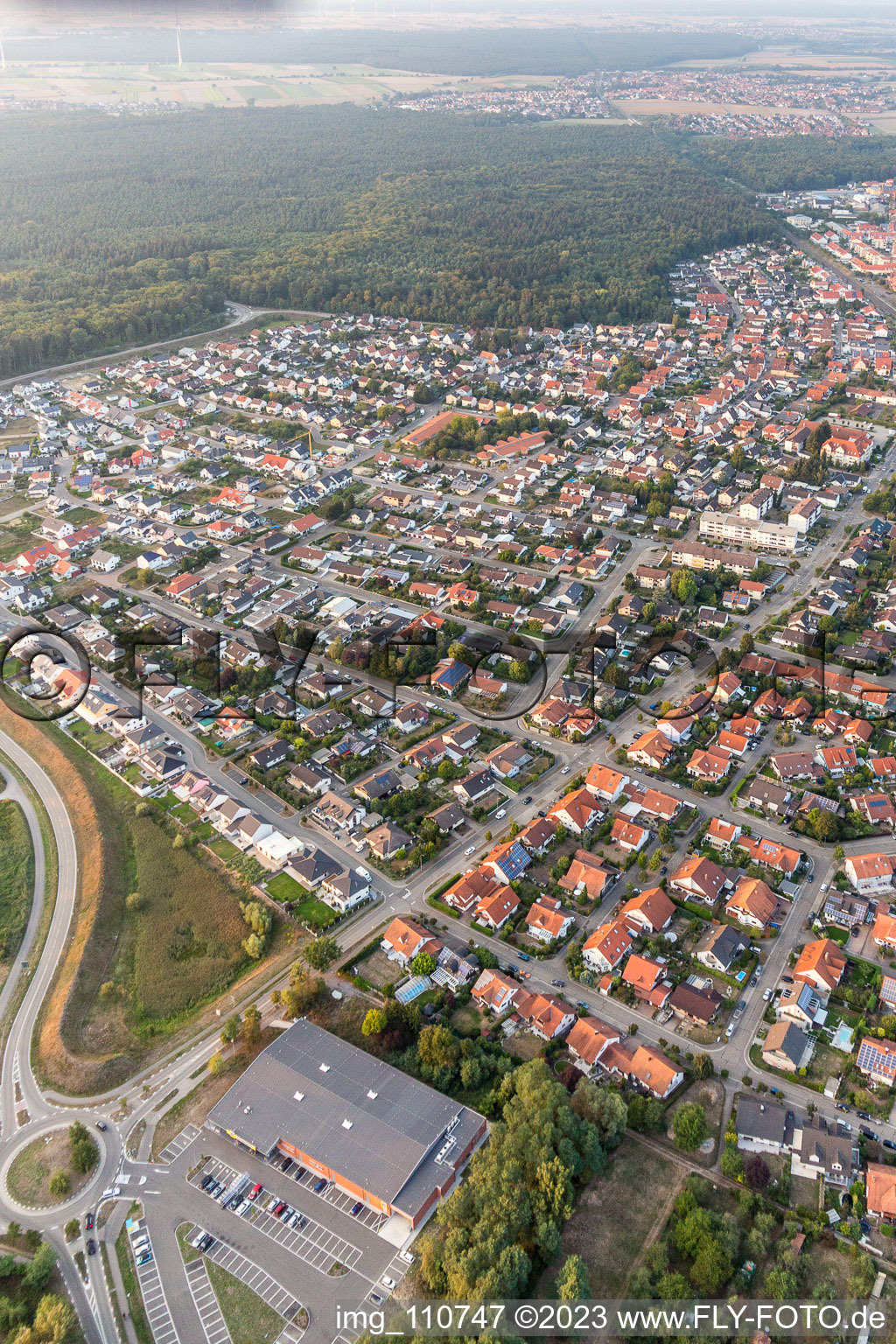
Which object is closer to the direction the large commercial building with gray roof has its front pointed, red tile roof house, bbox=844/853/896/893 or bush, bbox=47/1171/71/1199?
the bush

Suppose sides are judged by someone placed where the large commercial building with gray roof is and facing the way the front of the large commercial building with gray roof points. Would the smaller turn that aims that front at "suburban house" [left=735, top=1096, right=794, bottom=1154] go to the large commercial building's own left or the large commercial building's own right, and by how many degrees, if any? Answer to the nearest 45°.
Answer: approximately 135° to the large commercial building's own left

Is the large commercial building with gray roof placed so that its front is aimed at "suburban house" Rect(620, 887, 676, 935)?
no

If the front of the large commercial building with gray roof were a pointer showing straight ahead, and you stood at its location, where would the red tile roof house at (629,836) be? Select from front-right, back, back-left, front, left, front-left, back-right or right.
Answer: back

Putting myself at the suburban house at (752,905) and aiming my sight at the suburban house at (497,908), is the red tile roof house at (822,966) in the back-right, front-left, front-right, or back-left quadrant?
back-left

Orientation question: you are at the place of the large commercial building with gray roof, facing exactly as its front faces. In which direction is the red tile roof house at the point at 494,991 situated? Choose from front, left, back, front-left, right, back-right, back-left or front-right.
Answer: back

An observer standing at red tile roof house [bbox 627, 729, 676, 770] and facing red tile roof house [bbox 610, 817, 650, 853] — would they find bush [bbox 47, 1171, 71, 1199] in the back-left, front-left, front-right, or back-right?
front-right

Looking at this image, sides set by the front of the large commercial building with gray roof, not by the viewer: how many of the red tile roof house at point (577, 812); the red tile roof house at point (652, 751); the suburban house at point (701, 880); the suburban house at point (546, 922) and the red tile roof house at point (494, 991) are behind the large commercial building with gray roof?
5

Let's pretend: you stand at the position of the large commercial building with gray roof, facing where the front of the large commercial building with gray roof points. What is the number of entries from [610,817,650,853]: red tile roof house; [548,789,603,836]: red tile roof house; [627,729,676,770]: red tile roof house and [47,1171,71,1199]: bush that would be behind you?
3

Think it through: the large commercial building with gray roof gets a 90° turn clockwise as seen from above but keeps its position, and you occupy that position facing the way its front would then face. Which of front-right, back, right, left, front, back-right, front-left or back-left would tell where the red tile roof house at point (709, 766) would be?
right

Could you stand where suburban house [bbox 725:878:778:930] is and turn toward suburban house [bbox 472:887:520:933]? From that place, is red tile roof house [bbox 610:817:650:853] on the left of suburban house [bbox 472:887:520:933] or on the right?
right

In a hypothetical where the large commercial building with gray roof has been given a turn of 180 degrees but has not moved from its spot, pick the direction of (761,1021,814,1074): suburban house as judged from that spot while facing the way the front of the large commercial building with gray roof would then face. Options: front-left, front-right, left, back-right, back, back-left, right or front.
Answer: front-right

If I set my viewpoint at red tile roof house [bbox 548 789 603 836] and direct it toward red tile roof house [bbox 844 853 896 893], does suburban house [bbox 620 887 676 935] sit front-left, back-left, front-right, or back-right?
front-right

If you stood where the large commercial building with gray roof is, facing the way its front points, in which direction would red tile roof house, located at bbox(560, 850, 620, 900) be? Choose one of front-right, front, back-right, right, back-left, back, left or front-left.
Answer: back

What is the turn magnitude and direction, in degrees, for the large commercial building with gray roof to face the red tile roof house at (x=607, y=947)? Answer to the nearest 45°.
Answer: approximately 180°

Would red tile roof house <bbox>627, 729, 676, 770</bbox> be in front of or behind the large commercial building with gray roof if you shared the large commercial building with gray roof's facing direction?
behind

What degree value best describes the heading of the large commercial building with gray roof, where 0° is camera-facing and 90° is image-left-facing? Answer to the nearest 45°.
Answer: approximately 45°

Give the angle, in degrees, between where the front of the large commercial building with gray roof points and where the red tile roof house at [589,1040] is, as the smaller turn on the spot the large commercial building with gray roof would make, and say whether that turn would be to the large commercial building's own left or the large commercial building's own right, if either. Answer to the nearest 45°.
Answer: approximately 135° to the large commercial building's own left

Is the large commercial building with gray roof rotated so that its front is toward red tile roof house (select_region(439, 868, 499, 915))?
no

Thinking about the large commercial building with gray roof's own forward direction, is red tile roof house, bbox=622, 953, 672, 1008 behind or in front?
behind

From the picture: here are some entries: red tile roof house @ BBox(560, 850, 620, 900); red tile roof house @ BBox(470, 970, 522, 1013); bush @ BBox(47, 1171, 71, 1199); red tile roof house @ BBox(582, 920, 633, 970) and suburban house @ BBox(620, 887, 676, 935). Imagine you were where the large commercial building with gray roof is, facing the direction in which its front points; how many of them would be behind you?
4

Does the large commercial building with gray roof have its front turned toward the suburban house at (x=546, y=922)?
no
